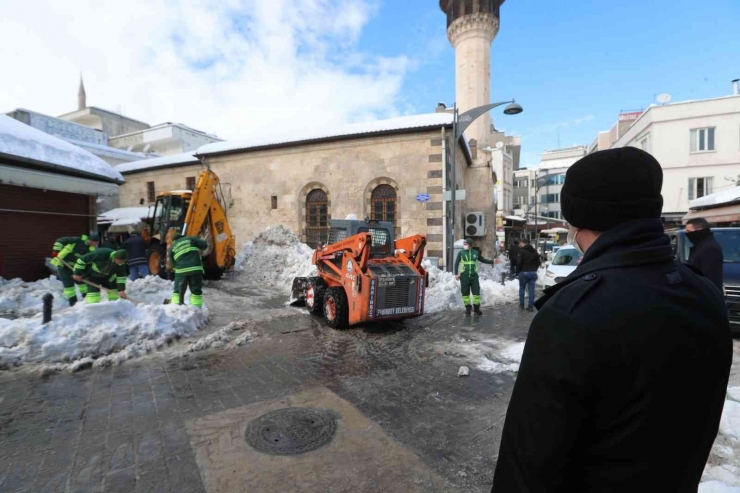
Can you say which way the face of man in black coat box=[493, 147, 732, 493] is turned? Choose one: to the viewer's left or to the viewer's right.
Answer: to the viewer's left

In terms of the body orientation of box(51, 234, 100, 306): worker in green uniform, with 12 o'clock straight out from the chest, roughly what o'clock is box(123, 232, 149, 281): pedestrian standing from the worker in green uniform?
The pedestrian standing is roughly at 10 o'clock from the worker in green uniform.

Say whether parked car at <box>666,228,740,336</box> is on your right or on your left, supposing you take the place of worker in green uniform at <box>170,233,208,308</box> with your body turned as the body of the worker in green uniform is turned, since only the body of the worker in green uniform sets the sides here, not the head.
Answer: on your right

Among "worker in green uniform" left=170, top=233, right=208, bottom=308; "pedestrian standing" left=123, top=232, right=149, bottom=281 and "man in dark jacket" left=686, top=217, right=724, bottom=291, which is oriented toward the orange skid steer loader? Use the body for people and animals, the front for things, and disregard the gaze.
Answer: the man in dark jacket

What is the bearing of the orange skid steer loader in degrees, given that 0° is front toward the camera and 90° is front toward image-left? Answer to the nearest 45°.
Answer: approximately 135°

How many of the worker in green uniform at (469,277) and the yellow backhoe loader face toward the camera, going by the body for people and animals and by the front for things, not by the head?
1

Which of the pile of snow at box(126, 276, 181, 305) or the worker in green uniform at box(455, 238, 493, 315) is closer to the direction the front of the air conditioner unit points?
the worker in green uniform

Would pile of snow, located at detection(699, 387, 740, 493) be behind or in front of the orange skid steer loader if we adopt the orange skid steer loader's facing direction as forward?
behind

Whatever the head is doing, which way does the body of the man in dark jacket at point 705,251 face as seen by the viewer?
to the viewer's left
